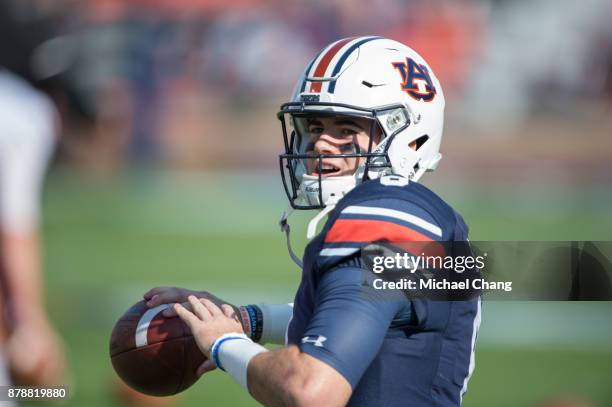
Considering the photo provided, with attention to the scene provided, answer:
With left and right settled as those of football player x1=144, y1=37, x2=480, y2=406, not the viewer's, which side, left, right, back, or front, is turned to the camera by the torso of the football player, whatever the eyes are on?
left

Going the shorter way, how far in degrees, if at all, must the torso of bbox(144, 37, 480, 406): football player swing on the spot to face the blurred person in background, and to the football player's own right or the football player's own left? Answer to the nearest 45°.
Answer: approximately 45° to the football player's own right
